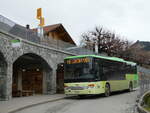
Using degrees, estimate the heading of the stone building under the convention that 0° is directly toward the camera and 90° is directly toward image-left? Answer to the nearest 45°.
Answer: approximately 315°

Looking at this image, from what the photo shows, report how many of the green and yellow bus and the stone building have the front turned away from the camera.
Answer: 0

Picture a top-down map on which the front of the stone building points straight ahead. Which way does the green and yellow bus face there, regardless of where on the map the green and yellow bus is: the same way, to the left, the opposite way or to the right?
to the right

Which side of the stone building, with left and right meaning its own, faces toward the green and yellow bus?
left

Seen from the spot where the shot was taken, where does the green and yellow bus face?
facing the viewer and to the left of the viewer
